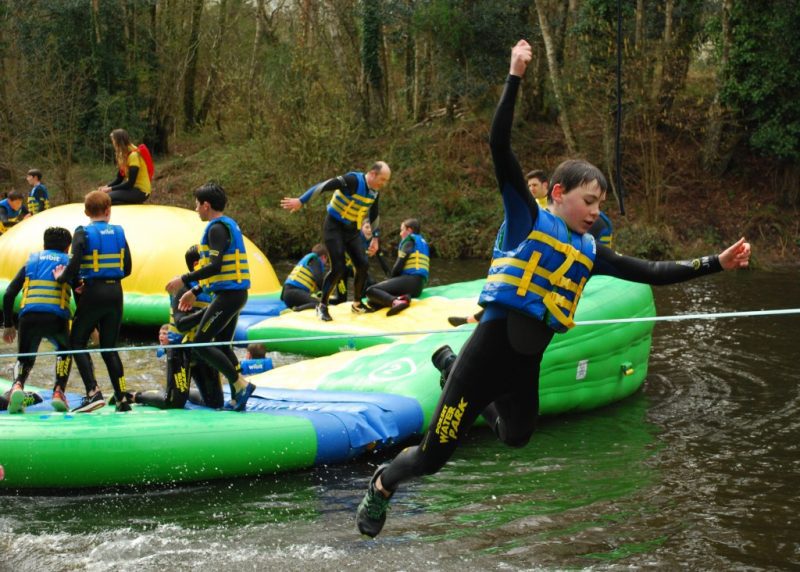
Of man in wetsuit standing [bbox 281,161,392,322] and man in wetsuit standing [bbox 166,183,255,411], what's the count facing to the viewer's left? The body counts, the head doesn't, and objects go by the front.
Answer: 1

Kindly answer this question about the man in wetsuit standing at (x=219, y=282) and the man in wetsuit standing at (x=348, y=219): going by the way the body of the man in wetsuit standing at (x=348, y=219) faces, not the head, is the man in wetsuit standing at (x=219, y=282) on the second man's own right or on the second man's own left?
on the second man's own right

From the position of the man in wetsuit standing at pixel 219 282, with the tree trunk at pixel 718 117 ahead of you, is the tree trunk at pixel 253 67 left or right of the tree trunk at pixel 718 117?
left

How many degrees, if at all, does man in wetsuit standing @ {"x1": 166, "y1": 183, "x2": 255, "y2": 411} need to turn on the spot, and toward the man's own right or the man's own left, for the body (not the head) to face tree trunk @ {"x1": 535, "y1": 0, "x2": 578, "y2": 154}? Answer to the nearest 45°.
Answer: approximately 135° to the man's own right

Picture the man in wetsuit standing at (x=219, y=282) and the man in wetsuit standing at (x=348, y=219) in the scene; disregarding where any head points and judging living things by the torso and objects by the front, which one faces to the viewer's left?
the man in wetsuit standing at (x=219, y=282)

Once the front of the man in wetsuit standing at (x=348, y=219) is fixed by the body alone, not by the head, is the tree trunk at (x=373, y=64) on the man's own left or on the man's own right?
on the man's own left

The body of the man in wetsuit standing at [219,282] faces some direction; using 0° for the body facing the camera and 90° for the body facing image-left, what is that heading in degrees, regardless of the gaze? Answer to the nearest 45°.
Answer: approximately 90°
